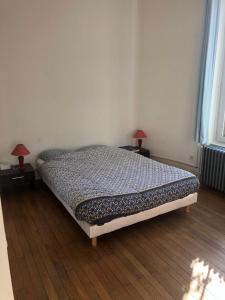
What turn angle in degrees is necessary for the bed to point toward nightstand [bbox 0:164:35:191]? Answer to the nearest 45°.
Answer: approximately 180°

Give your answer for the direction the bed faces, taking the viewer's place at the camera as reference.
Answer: facing the viewer and to the right of the viewer

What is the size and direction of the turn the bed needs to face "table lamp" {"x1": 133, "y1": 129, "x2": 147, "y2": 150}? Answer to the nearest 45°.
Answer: approximately 135° to its left
